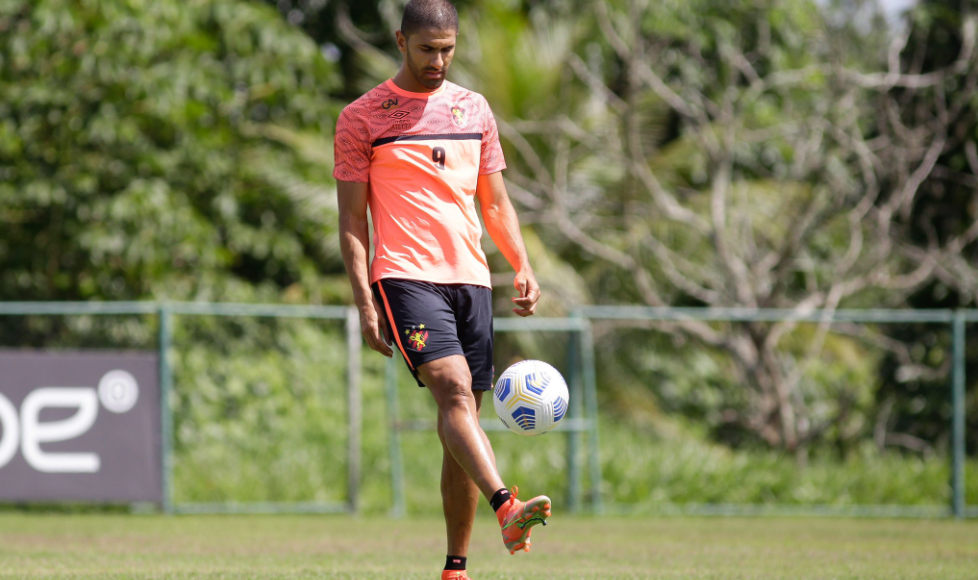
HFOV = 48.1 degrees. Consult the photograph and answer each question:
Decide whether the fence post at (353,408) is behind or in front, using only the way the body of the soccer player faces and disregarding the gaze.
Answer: behind

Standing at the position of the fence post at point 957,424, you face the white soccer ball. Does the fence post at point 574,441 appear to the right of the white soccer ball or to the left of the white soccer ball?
right

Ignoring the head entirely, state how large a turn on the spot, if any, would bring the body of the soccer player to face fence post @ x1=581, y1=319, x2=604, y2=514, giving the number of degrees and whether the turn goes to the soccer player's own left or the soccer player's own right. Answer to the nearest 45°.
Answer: approximately 135° to the soccer player's own left

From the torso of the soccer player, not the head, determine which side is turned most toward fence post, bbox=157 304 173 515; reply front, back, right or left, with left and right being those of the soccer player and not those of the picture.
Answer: back

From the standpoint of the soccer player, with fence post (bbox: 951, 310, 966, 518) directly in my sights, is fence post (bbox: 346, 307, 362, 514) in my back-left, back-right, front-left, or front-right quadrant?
front-left

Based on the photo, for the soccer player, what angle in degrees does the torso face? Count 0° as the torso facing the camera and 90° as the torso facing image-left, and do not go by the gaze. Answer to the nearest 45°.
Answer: approximately 315°

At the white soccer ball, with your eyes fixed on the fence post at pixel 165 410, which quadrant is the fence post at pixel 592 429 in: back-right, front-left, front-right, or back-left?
front-right
